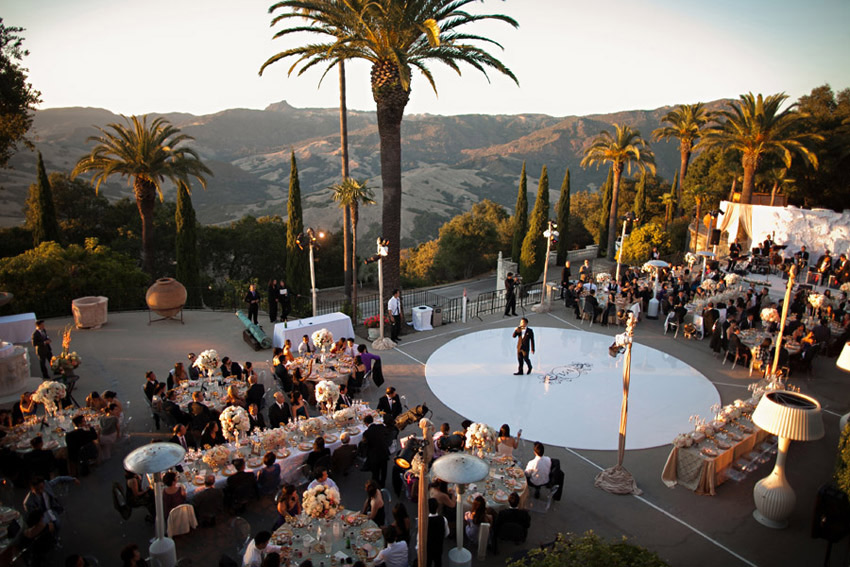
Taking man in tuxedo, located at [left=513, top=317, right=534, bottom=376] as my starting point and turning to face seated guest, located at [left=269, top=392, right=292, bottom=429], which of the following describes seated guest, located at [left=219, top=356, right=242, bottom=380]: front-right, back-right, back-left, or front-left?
front-right

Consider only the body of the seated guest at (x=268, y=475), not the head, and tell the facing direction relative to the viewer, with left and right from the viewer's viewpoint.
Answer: facing away from the viewer

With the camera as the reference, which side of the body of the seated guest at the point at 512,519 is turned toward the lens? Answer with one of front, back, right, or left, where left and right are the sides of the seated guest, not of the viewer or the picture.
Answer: back

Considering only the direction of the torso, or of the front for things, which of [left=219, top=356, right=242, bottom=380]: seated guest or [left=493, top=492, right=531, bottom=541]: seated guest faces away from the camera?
[left=493, top=492, right=531, bottom=541]: seated guest

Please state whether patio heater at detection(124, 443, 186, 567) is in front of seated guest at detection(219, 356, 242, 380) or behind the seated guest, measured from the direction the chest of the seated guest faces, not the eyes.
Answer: in front

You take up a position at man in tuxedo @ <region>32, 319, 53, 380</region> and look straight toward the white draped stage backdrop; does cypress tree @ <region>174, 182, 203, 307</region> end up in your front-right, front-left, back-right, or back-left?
front-left

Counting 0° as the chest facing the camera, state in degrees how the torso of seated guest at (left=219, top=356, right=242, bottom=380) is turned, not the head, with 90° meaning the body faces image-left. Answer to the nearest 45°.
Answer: approximately 45°

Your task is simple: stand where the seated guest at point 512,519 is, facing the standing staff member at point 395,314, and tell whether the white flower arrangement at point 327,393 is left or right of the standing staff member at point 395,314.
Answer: left

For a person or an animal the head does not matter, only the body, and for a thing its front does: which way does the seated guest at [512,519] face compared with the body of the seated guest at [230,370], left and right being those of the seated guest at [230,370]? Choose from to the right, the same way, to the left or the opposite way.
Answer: the opposite way

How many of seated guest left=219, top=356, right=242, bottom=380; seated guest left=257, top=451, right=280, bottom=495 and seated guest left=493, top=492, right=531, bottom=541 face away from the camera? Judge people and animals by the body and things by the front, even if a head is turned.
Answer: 2

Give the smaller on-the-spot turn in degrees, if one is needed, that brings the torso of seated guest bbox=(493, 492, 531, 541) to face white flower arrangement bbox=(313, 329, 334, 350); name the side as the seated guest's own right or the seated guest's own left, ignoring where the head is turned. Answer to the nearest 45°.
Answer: approximately 45° to the seated guest's own left

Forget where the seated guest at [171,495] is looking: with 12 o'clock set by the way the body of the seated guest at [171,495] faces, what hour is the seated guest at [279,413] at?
the seated guest at [279,413] is roughly at 12 o'clock from the seated guest at [171,495].

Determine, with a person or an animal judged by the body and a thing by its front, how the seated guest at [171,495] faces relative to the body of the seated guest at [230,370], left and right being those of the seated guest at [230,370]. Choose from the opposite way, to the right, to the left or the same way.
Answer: the opposite way

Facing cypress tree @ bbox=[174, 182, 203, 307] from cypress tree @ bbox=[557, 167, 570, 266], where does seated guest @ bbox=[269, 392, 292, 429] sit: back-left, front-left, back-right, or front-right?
front-left

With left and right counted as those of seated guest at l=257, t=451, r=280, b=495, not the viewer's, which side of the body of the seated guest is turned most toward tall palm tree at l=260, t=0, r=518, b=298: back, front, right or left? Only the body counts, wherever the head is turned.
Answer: front
